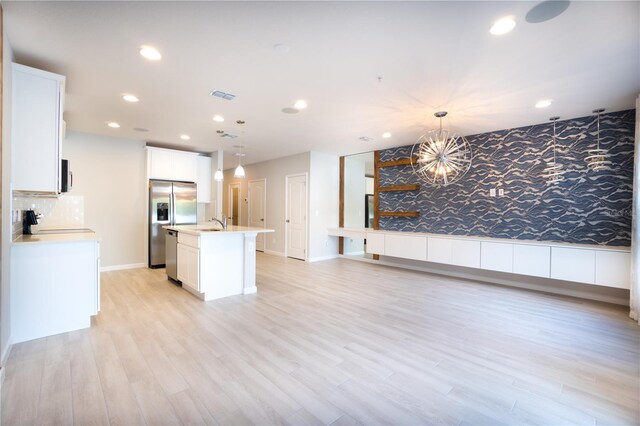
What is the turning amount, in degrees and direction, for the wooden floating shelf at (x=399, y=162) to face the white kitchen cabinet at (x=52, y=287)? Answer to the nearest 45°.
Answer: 0° — it already faces it

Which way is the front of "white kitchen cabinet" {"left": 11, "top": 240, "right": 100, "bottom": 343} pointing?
to the viewer's right

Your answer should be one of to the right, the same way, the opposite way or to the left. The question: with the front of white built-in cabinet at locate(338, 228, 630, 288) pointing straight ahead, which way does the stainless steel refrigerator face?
to the left

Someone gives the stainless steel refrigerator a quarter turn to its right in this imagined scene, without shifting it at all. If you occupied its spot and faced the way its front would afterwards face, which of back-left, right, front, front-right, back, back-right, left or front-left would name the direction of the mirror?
back

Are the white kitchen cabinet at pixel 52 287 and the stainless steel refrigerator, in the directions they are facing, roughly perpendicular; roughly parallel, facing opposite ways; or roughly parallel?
roughly perpendicular

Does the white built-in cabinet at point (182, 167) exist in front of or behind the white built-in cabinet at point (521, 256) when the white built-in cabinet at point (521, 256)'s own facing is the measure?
in front

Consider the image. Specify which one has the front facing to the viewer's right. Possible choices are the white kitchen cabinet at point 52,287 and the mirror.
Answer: the white kitchen cabinet

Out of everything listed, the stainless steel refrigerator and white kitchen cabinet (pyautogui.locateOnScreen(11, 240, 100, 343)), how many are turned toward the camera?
1

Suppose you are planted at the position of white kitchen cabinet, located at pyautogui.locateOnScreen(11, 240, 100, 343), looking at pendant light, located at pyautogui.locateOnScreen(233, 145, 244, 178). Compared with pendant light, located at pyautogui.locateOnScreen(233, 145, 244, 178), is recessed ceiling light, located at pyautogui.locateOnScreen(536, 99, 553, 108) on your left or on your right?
right
